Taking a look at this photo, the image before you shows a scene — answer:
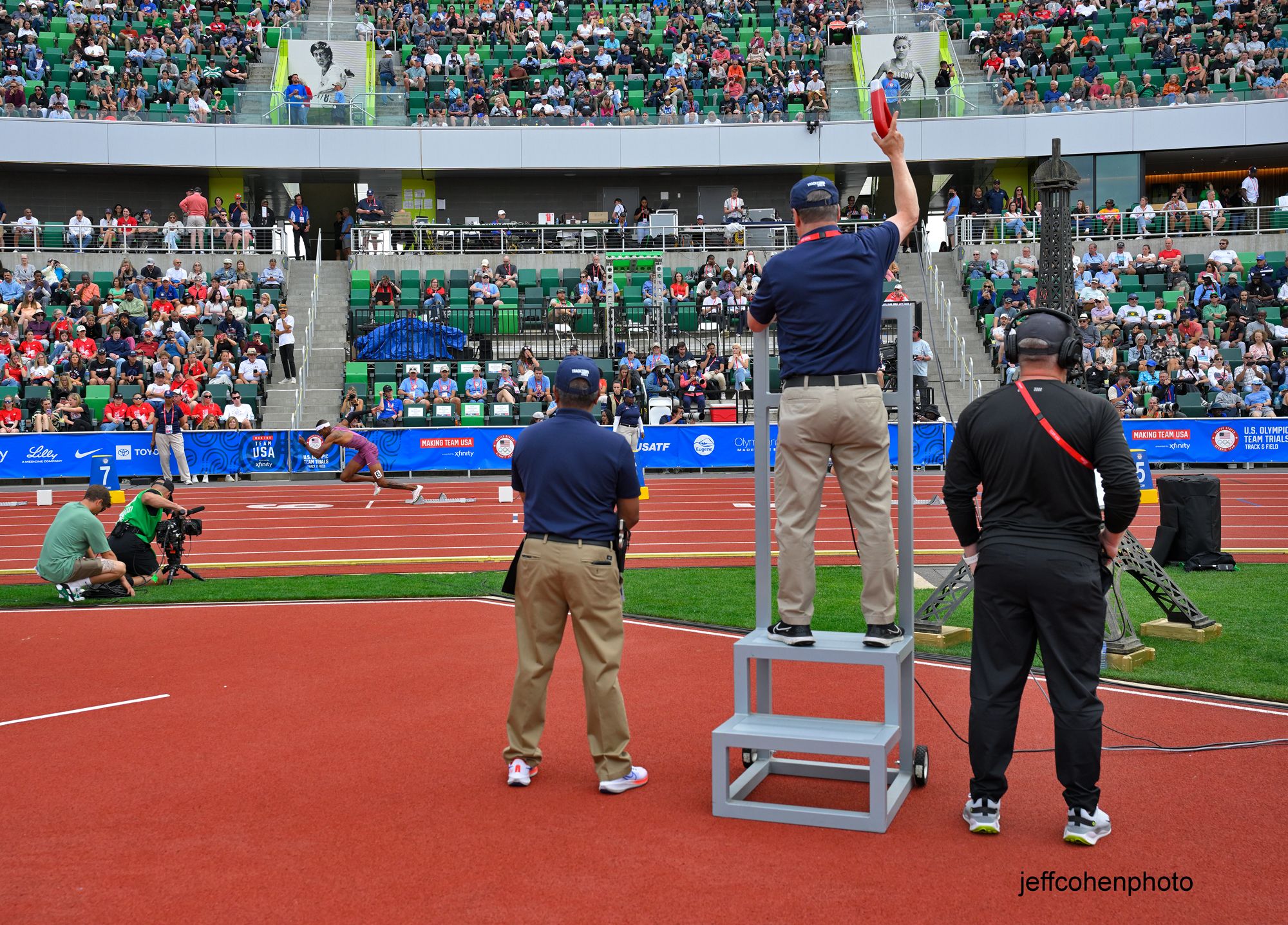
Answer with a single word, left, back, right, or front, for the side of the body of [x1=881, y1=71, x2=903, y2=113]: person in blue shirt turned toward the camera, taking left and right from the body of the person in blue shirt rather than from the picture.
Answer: front

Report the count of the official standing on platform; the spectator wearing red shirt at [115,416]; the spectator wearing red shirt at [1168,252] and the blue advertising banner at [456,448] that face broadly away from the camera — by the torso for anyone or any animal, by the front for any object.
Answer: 1

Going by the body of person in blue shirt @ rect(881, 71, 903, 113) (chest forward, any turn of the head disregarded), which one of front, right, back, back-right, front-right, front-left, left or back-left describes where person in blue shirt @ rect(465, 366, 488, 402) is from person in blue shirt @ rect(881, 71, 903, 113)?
front-right

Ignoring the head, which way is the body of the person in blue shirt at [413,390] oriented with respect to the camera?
toward the camera

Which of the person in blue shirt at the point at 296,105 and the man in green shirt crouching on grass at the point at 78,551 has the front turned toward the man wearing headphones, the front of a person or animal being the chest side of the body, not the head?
the person in blue shirt

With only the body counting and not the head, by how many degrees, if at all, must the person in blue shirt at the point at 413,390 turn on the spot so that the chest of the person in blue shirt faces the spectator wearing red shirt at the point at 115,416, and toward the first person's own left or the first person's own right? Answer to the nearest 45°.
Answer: approximately 90° to the first person's own right

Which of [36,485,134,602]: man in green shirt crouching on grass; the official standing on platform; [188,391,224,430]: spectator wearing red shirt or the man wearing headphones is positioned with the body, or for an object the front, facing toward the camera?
the spectator wearing red shirt

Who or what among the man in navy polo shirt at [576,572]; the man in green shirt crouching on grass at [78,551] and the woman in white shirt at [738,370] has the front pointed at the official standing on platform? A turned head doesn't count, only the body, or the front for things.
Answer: the woman in white shirt

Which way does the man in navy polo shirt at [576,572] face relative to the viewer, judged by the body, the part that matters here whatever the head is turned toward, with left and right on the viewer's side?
facing away from the viewer

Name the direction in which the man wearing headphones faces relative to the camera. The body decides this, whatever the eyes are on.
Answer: away from the camera

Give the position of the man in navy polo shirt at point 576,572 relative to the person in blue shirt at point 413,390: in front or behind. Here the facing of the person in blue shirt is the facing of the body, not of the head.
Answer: in front

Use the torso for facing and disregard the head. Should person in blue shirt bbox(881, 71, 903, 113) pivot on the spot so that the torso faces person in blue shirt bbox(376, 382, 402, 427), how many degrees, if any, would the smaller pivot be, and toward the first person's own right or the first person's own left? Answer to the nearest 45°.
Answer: approximately 45° to the first person's own right

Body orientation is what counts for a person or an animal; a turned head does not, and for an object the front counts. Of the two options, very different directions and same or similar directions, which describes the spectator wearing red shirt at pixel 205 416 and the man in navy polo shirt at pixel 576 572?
very different directions

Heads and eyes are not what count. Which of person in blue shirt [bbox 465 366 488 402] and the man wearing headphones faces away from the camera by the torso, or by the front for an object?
the man wearing headphones

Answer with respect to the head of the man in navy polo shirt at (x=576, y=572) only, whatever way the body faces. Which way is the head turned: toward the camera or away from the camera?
away from the camera

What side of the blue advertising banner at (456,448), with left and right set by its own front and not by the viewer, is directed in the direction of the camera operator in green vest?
front

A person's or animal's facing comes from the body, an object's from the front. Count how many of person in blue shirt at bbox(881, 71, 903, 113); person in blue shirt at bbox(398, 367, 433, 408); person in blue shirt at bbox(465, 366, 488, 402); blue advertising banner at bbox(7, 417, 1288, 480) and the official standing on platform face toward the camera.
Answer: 4

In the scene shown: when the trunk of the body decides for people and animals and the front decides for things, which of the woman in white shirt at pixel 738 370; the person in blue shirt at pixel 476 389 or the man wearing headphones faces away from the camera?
the man wearing headphones

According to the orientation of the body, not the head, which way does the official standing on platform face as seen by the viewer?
away from the camera

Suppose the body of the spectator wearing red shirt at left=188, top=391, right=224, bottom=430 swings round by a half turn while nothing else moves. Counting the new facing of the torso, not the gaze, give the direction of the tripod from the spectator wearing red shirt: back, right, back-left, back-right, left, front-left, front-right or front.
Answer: back
